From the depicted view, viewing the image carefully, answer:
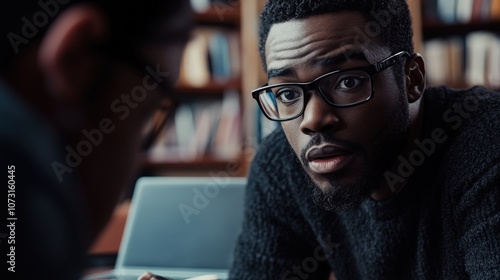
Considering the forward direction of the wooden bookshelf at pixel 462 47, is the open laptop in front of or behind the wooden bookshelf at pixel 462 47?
in front

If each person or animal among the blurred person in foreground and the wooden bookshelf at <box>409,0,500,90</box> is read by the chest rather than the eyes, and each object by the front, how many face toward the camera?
1

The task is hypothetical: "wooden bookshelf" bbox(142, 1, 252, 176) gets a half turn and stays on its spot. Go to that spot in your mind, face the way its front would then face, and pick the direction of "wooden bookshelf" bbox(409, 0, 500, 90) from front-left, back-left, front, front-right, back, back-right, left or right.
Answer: right

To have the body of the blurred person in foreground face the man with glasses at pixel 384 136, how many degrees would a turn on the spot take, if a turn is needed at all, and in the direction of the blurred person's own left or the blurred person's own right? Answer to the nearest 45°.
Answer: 0° — they already face them

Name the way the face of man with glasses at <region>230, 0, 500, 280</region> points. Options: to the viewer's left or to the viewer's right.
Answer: to the viewer's left

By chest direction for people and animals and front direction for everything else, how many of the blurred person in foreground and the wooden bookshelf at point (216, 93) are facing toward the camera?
1

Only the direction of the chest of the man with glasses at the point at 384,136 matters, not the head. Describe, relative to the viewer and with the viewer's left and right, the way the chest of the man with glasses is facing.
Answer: facing the viewer and to the left of the viewer

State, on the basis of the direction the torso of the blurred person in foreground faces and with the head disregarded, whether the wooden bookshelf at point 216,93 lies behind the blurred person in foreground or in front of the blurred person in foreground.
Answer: in front

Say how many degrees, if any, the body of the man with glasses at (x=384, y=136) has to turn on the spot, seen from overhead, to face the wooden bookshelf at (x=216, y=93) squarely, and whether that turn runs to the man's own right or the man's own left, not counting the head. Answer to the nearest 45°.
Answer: approximately 90° to the man's own right

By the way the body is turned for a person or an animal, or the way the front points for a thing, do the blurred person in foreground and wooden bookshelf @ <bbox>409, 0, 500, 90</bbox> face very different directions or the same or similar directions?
very different directions

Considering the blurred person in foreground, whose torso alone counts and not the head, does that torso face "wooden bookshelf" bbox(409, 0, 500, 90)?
yes

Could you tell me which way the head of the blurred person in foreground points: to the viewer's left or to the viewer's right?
to the viewer's right

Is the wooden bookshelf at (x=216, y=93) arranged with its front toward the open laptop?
yes

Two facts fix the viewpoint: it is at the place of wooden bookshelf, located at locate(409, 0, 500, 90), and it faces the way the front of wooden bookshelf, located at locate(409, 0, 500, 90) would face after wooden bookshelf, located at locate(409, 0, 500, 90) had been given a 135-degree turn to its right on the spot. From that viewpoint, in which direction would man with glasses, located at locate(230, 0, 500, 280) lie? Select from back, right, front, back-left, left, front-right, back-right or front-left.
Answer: back-left

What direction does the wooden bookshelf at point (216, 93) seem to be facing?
toward the camera
